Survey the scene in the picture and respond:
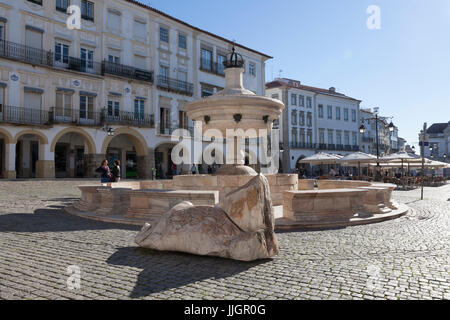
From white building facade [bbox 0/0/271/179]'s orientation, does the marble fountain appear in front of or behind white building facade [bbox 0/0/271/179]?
in front

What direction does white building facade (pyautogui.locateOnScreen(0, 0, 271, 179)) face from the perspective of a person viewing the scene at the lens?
facing the viewer and to the right of the viewer
